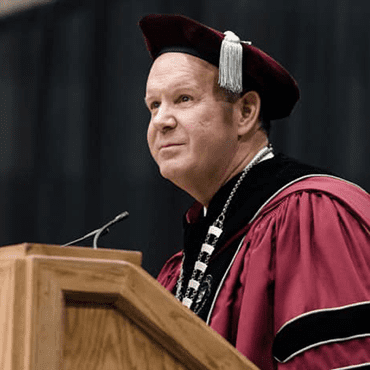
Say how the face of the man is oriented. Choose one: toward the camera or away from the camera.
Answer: toward the camera

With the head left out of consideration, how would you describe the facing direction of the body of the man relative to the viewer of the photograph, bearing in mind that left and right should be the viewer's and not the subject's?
facing the viewer and to the left of the viewer
